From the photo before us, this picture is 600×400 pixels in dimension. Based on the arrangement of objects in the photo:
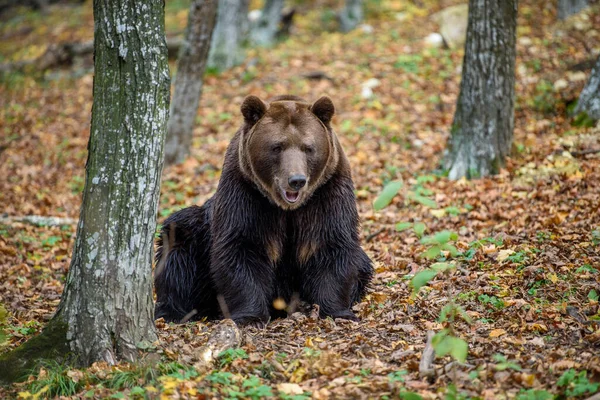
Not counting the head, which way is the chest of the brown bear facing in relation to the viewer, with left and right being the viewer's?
facing the viewer

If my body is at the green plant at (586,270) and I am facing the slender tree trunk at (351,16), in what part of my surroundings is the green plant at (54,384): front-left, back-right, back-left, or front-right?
back-left

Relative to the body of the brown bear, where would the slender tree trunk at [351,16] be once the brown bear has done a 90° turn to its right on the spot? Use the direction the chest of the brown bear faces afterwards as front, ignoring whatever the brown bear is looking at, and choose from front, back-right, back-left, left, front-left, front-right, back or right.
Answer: right

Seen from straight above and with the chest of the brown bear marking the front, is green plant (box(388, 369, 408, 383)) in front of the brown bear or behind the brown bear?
in front

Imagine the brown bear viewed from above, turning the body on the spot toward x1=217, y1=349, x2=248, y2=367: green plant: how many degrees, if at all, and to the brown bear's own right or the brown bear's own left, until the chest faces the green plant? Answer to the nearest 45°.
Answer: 0° — it already faces it

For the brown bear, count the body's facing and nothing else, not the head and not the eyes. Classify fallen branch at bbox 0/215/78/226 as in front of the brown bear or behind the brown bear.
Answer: behind

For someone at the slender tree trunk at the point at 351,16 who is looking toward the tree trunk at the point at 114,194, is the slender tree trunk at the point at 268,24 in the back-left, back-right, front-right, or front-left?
front-right

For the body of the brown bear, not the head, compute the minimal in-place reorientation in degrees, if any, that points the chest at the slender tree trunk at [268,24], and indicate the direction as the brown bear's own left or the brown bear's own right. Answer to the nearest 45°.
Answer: approximately 180°

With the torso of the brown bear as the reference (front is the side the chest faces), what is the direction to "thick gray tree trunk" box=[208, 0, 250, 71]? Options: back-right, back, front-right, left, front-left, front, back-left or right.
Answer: back

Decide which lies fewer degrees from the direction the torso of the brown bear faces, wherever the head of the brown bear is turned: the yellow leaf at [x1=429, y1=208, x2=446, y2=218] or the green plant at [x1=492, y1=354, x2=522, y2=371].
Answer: the green plant

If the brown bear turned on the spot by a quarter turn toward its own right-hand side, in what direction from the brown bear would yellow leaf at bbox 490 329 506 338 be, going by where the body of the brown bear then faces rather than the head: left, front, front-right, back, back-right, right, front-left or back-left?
back-left

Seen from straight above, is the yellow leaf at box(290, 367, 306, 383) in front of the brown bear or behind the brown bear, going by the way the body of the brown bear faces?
in front

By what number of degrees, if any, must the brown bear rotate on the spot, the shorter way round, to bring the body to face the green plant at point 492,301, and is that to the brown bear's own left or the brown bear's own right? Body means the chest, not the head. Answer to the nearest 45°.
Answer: approximately 90° to the brown bear's own left

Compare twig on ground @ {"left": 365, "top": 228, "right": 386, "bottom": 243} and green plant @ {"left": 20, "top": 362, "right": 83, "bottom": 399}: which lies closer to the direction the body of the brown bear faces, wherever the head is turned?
the green plant
